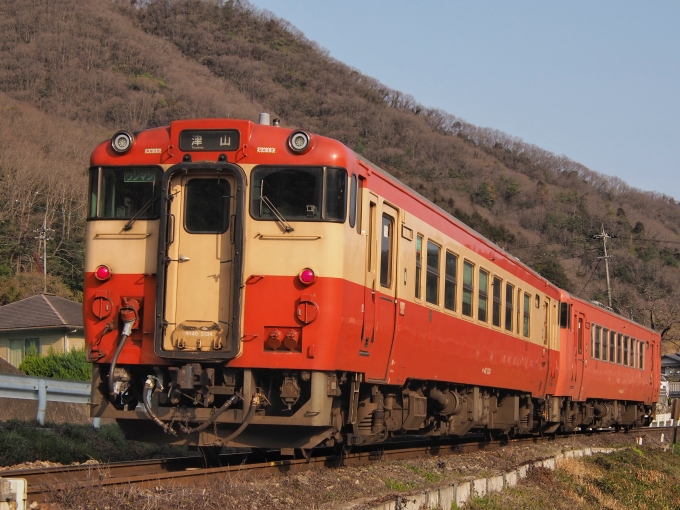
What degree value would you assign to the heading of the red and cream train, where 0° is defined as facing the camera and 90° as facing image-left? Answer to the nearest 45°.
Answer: approximately 45°

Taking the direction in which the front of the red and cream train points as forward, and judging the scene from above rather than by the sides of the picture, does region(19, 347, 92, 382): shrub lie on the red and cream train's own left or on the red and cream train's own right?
on the red and cream train's own right

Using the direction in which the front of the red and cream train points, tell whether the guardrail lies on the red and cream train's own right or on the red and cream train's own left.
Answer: on the red and cream train's own right
